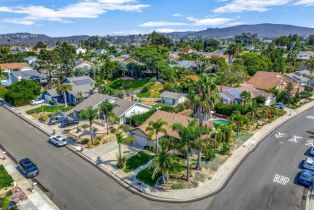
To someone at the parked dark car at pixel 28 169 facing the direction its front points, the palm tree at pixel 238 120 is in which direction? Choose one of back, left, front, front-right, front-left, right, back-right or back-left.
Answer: front-left

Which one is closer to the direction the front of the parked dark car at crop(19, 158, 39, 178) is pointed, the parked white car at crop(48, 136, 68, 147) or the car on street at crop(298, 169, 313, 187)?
the car on street

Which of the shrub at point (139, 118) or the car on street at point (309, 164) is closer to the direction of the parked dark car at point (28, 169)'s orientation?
the car on street

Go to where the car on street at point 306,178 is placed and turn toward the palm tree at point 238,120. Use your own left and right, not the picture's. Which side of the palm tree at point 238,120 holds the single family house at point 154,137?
left

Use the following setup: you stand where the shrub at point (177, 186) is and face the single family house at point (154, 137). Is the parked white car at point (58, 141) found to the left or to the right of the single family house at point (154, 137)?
left

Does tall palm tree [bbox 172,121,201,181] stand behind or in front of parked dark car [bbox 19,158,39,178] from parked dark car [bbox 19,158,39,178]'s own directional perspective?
in front

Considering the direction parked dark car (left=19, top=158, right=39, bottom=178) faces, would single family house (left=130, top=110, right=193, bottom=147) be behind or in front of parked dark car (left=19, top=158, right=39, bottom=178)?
in front

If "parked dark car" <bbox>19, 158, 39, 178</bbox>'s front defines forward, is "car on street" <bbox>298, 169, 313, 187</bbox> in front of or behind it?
in front

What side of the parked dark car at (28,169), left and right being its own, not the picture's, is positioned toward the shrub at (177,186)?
front

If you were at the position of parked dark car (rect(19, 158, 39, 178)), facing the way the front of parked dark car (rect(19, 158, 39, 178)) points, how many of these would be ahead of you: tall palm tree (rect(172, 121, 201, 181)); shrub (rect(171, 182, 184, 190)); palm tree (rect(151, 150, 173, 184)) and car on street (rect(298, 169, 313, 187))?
4

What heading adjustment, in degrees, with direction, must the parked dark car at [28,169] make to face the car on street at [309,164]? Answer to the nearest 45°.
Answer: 0° — it already faces it

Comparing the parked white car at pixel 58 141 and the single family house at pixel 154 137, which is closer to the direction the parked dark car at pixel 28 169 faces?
the single family house

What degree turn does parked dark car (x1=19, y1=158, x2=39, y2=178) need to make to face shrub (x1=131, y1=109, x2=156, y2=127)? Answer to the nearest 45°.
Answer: approximately 45° to its left

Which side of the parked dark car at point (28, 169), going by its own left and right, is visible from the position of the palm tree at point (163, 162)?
front
